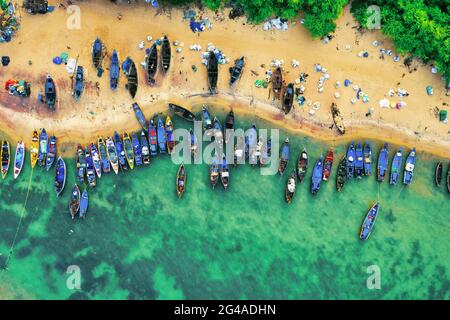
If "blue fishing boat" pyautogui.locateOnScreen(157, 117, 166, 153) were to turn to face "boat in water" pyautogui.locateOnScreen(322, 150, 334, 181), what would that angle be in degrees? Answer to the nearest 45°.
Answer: approximately 90° to its right

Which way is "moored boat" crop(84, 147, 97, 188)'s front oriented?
away from the camera

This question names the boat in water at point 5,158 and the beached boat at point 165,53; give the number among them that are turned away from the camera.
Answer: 1

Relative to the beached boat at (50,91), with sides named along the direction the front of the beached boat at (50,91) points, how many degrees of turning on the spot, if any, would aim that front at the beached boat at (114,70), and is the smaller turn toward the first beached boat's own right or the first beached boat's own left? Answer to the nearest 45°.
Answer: approximately 90° to the first beached boat's own right

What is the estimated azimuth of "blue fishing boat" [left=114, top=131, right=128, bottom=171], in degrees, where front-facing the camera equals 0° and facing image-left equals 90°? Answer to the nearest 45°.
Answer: approximately 180°

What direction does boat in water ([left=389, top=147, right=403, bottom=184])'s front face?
away from the camera

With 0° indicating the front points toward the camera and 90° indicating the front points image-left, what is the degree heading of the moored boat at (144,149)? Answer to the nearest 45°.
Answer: approximately 180°

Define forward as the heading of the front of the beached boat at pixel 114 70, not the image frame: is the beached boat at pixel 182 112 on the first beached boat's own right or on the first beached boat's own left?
on the first beached boat's own right

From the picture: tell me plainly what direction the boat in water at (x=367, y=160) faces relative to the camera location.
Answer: facing away from the viewer

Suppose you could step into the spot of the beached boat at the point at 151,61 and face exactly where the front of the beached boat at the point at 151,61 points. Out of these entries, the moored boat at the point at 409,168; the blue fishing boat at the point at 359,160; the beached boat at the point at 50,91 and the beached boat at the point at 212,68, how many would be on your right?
3

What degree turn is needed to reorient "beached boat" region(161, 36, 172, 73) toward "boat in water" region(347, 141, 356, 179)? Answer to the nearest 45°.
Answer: approximately 90° to its right

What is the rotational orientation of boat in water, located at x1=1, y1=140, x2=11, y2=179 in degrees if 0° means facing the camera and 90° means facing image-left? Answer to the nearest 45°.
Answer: approximately 0°
